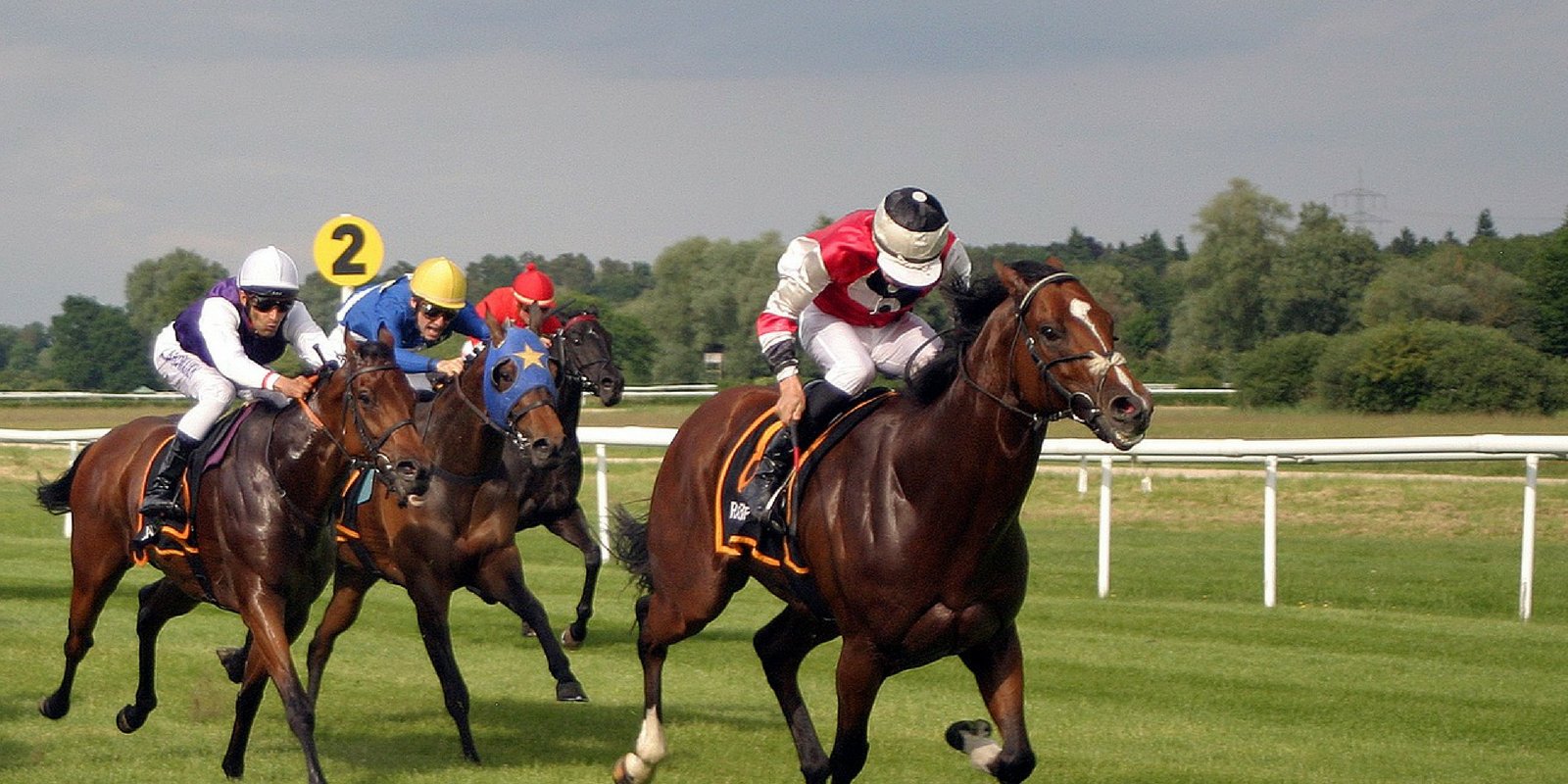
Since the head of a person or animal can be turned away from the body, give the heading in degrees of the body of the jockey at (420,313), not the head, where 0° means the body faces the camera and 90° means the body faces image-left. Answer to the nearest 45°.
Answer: approximately 315°

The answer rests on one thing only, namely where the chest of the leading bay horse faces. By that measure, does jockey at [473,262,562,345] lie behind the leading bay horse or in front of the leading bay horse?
behind

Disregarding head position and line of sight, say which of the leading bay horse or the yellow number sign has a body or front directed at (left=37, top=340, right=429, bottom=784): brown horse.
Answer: the yellow number sign

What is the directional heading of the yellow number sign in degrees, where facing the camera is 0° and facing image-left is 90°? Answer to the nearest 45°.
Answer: approximately 0°

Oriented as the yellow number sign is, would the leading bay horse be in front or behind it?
in front

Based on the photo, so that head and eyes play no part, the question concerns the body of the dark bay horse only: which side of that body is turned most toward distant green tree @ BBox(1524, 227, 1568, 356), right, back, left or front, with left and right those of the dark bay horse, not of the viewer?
left

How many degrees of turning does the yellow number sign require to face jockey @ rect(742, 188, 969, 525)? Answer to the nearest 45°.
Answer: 0° — it already faces them

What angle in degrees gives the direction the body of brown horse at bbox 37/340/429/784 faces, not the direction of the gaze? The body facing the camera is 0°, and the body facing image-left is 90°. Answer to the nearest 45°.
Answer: approximately 315°

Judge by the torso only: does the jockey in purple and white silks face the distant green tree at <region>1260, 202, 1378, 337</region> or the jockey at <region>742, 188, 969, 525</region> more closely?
the jockey
